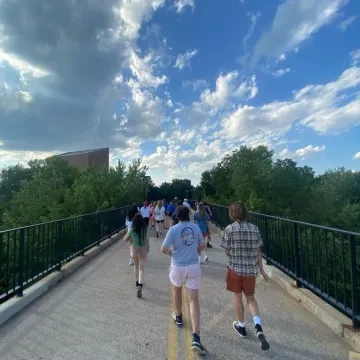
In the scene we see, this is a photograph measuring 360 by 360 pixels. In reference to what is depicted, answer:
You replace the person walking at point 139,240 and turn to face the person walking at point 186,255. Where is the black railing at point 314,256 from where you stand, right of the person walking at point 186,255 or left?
left

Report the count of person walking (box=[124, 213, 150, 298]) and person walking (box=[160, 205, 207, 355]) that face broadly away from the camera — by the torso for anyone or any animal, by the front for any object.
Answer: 2

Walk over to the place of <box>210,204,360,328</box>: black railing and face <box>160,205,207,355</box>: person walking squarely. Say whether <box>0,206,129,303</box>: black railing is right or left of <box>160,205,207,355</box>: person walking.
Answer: right

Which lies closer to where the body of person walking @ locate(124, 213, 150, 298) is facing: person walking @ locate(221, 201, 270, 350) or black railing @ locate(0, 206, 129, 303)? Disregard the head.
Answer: the black railing

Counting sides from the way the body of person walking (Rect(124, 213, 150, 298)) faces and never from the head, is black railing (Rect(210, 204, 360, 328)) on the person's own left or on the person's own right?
on the person's own right

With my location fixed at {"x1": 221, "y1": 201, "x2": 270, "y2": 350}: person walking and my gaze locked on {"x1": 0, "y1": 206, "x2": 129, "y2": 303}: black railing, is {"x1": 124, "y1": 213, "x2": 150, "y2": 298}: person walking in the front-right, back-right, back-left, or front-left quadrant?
front-right

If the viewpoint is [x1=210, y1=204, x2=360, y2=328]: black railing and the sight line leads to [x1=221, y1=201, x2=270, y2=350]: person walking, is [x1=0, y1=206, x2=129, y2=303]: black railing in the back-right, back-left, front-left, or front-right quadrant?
front-right

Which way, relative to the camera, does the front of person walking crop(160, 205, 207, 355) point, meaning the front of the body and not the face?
away from the camera

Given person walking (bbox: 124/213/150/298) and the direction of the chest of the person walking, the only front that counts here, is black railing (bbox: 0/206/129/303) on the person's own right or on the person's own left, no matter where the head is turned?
on the person's own left

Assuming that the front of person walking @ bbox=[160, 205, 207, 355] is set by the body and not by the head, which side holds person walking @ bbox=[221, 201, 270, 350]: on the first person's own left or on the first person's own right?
on the first person's own right

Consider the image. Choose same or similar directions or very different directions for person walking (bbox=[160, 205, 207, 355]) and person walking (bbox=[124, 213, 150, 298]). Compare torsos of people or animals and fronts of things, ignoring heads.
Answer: same or similar directions

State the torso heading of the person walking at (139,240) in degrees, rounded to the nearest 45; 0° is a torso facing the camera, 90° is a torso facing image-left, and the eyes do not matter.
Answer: approximately 180°

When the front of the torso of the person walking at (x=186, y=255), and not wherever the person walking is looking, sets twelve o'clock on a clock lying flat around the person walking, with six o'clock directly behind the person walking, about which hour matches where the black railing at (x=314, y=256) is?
The black railing is roughly at 2 o'clock from the person walking.
